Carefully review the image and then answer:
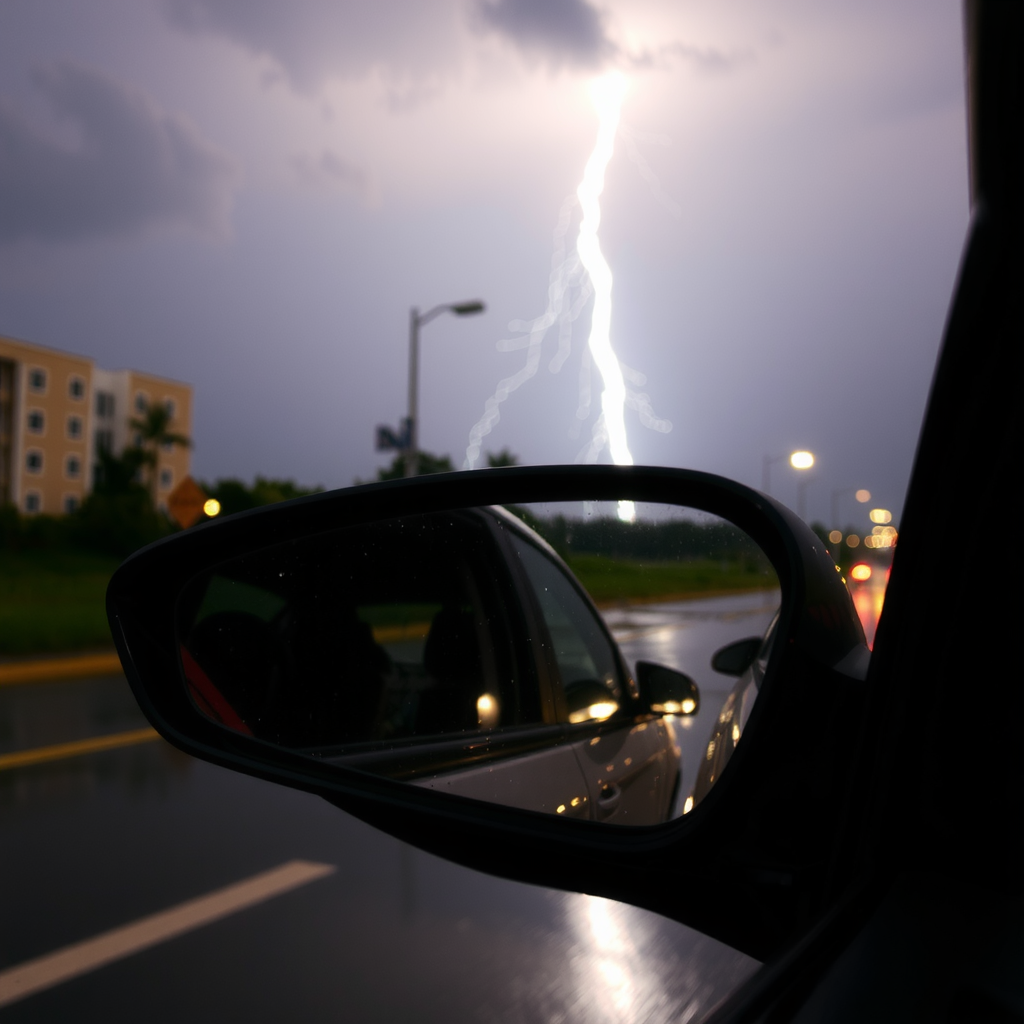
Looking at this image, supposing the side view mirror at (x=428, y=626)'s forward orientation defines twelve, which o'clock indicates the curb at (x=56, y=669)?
The curb is roughly at 5 o'clock from the side view mirror.

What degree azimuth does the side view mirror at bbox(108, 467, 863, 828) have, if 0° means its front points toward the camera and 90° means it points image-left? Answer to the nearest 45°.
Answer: approximately 0°

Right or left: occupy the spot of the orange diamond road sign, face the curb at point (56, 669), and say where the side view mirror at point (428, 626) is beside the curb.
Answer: left

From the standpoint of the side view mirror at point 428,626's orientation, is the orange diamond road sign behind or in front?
behind
